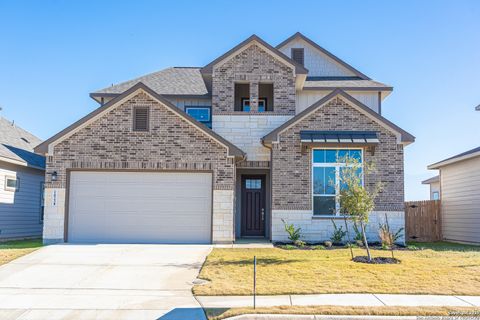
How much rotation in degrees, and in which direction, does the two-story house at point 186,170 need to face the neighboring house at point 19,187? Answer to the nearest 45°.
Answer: approximately 135° to its right

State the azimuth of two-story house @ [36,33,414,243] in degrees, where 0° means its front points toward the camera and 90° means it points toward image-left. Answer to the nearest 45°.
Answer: approximately 0°

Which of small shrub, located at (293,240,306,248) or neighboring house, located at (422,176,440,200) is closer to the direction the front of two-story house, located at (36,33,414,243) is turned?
the small shrub

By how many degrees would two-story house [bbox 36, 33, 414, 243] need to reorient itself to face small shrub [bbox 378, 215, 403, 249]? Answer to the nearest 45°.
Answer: approximately 90° to its left

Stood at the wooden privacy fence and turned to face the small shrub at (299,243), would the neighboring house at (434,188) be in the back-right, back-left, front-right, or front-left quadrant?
back-right

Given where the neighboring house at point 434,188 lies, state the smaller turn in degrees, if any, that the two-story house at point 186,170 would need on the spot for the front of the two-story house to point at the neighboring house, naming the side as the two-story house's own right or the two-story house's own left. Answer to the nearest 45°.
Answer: approximately 135° to the two-story house's own left

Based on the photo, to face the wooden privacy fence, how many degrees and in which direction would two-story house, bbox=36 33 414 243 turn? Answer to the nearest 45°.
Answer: approximately 135° to its left

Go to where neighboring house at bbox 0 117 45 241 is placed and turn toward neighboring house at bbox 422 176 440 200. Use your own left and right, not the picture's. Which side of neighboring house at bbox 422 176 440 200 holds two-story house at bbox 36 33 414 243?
right

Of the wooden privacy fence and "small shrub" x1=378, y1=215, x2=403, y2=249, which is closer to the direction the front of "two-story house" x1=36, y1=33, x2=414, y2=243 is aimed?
the small shrub

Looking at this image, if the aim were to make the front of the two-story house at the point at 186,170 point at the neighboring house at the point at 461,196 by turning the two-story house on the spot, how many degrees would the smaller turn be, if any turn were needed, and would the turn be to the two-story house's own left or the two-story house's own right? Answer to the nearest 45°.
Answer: approximately 90° to the two-story house's own left

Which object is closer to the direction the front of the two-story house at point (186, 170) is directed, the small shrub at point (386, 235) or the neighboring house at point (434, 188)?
the small shrub
